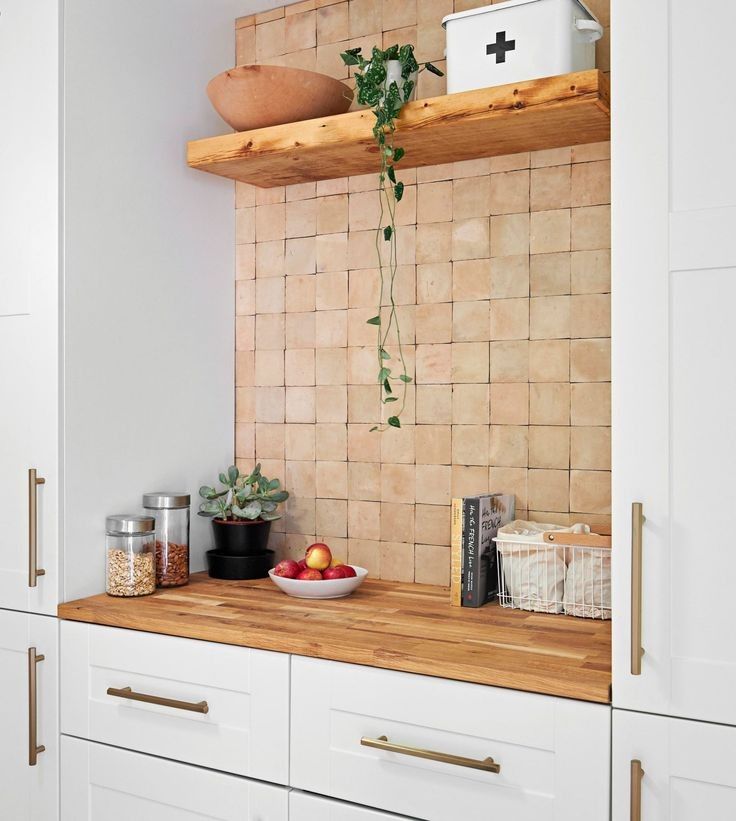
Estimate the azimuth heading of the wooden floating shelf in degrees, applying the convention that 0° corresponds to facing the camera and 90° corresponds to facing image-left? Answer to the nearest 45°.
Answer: approximately 45°
